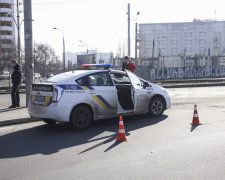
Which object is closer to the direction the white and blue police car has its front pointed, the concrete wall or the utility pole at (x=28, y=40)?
the concrete wall

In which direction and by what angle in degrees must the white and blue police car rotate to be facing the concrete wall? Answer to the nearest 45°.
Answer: approximately 45° to its left

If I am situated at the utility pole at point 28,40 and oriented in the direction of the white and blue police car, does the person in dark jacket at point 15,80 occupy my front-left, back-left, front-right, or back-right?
back-right

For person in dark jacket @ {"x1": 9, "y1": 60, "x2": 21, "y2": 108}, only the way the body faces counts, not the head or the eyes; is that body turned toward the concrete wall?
no

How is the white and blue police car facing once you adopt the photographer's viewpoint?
facing away from the viewer and to the right of the viewer

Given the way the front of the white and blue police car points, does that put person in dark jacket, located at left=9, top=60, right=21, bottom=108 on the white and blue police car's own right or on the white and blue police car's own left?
on the white and blue police car's own left

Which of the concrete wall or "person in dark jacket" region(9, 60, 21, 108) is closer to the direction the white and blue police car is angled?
the concrete wall
